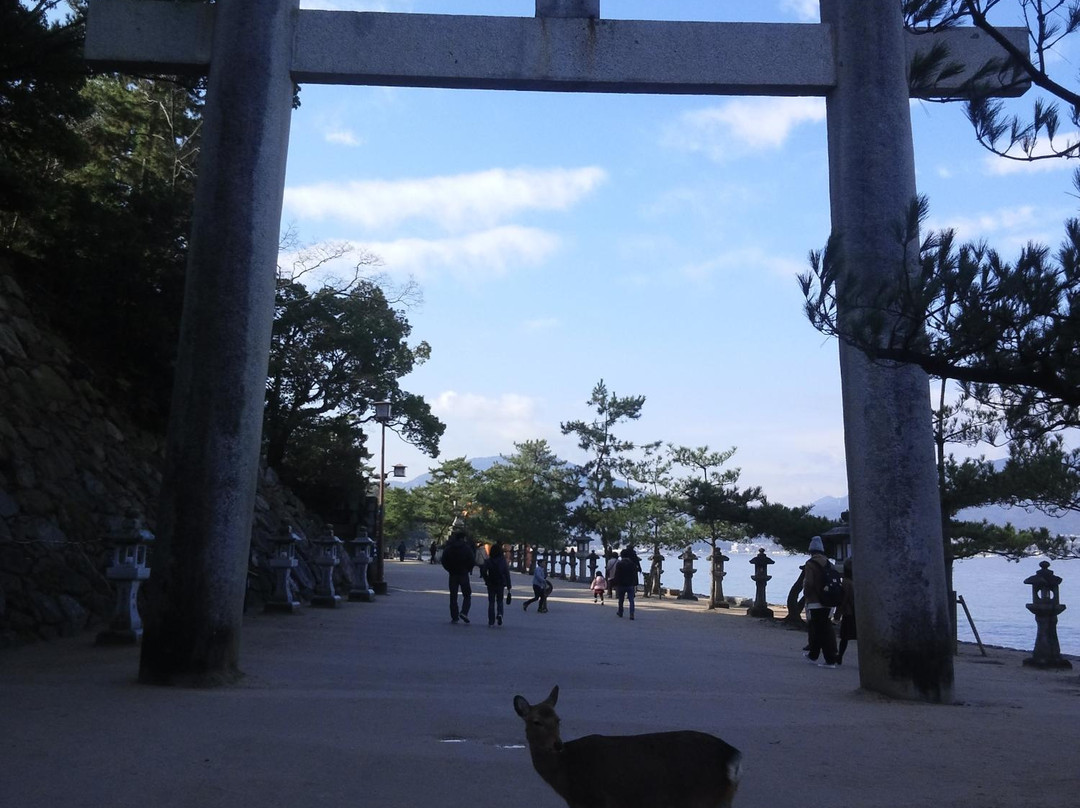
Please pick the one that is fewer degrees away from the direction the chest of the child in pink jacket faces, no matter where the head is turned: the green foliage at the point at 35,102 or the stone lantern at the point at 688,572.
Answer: the stone lantern

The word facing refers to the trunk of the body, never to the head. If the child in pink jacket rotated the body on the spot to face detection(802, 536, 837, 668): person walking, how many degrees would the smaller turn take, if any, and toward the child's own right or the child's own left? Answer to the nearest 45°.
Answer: approximately 180°

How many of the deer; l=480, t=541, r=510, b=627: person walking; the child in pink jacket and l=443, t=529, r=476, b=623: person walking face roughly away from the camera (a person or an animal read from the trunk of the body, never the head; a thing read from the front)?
3

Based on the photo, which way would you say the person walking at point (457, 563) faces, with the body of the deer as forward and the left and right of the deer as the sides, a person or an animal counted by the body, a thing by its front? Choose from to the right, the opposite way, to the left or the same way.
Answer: to the right

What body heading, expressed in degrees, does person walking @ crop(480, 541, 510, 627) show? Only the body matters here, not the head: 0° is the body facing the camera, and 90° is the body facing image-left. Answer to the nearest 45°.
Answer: approximately 180°

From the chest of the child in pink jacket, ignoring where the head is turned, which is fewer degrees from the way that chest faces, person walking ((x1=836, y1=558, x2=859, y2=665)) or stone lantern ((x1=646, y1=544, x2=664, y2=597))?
the stone lantern

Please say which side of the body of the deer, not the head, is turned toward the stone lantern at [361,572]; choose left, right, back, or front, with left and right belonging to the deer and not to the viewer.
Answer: right

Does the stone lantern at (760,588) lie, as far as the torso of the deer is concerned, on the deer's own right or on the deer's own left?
on the deer's own right

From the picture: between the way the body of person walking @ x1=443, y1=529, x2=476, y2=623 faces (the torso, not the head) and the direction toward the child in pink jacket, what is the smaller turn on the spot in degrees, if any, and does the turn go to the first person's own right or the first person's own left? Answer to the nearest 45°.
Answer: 0° — they already face them

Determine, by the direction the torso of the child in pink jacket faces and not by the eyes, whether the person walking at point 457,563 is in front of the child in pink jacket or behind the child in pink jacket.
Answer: behind

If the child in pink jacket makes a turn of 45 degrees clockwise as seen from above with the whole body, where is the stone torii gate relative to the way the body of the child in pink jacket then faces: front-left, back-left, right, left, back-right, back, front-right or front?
back-right

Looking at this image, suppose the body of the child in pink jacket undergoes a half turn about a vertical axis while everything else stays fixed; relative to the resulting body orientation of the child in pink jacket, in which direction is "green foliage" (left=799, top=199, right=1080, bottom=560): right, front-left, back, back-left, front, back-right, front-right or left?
front

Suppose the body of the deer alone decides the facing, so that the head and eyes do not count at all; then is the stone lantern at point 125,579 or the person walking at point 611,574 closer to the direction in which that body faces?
the stone lantern

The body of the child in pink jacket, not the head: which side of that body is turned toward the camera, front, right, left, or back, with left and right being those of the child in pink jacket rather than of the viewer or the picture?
back

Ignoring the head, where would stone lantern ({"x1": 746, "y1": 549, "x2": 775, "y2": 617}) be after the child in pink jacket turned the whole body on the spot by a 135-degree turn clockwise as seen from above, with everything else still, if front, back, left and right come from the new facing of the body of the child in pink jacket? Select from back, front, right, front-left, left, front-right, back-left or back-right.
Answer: front

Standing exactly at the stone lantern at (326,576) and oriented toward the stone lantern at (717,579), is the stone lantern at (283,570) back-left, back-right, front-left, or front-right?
back-right

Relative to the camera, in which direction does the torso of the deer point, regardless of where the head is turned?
to the viewer's left

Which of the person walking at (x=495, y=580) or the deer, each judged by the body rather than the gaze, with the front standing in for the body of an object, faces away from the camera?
the person walking
